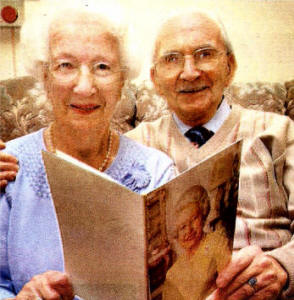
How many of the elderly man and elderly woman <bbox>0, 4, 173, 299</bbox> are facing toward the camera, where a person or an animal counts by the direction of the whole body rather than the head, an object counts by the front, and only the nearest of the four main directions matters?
2

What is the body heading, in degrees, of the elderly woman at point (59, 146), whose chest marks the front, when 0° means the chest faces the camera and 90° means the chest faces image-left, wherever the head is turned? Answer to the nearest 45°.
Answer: approximately 0°

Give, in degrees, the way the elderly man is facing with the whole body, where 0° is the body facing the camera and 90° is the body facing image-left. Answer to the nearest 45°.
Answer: approximately 0°
